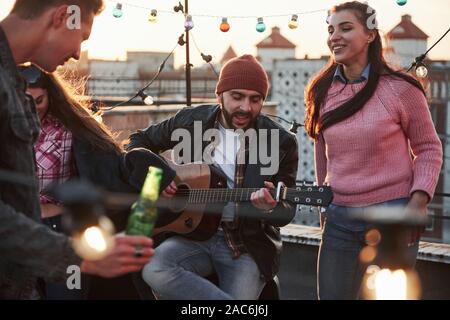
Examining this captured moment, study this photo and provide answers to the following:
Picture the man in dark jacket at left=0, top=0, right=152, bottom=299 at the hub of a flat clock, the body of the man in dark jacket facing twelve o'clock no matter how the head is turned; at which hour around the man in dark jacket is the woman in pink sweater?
The woman in pink sweater is roughly at 11 o'clock from the man in dark jacket.

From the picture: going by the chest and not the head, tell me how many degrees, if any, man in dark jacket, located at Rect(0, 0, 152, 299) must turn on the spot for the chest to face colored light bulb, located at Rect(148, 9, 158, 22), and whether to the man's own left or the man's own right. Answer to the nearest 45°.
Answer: approximately 90° to the man's own left

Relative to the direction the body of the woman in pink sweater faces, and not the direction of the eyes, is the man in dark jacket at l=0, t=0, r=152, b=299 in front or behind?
in front

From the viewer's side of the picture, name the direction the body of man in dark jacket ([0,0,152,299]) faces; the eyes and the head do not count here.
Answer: to the viewer's right

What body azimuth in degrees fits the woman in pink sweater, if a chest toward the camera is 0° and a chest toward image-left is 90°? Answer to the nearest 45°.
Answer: approximately 45°

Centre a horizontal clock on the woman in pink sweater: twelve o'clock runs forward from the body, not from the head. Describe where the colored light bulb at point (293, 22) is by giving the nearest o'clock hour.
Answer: The colored light bulb is roughly at 4 o'clock from the woman in pink sweater.

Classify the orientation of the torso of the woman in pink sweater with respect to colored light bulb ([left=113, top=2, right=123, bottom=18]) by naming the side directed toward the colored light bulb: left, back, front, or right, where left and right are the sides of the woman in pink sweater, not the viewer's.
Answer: right

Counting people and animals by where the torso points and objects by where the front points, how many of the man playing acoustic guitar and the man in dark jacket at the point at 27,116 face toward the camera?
1

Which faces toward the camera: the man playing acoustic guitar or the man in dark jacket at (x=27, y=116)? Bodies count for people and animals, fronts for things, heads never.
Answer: the man playing acoustic guitar

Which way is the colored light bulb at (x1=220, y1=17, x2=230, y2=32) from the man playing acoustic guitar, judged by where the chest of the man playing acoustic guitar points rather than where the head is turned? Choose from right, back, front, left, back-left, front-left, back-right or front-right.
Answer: back

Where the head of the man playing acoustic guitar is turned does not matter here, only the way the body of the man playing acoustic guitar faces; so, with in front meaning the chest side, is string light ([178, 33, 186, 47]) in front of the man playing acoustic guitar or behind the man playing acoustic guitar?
behind

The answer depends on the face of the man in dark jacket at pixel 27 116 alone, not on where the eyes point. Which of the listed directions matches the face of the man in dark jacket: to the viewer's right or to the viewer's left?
to the viewer's right

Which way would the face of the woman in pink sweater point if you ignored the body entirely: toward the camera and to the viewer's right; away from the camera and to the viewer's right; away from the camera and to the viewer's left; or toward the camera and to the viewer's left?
toward the camera and to the viewer's left

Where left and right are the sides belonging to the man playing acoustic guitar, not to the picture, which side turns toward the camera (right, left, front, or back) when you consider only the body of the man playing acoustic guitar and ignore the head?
front

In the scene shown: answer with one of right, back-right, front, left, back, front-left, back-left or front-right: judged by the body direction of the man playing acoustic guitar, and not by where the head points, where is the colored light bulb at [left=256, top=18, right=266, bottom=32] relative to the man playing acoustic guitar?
back

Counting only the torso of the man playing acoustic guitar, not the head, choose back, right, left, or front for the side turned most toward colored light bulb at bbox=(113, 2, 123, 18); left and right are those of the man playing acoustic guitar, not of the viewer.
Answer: back

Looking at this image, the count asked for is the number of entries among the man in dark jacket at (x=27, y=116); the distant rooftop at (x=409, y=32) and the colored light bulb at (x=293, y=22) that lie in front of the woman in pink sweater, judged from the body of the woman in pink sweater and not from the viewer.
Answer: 1
